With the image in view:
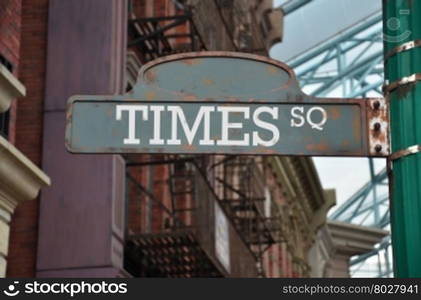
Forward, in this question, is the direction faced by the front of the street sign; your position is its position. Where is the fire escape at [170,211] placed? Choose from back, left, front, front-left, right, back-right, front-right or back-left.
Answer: back

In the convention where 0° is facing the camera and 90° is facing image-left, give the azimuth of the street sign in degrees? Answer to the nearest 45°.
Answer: approximately 0°

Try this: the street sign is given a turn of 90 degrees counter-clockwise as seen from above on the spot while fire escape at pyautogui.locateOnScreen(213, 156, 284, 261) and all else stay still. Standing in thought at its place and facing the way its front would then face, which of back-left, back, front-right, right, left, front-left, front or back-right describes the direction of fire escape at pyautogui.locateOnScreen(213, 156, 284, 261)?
left

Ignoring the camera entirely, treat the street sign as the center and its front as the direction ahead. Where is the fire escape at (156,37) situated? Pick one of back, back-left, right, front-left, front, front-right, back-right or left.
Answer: back
